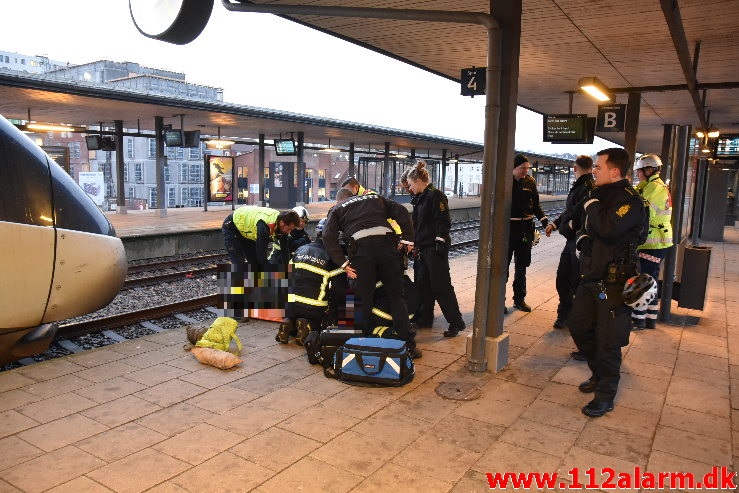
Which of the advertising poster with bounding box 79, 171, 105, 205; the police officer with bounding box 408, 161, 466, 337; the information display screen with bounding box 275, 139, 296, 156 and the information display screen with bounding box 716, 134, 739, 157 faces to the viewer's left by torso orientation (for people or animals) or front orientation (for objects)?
the police officer

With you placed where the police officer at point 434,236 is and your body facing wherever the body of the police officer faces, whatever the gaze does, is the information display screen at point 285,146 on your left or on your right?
on your right

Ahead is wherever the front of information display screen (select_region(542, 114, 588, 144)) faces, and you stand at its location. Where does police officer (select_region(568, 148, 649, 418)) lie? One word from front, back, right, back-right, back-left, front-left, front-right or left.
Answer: front

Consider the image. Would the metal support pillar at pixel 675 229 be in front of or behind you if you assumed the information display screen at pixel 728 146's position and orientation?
in front

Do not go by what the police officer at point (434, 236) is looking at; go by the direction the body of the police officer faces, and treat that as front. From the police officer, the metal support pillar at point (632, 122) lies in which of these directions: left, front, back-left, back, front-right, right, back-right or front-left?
back-right

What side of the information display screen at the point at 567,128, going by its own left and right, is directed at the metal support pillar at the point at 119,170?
right

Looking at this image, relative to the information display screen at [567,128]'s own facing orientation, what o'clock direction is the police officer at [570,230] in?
The police officer is roughly at 12 o'clock from the information display screen.

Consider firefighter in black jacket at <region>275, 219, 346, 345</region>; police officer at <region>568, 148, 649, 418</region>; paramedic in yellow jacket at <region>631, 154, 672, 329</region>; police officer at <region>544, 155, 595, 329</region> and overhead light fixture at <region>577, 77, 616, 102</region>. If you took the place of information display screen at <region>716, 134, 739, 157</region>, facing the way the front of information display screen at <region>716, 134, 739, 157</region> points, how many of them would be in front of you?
5

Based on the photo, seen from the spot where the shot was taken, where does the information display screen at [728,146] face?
facing the viewer

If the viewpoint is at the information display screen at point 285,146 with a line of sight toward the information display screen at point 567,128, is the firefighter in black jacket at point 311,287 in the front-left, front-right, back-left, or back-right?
front-right

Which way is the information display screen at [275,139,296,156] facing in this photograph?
toward the camera

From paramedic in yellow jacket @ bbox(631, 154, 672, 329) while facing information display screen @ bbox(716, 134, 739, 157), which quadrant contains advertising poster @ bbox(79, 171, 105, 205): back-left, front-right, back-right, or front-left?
front-left

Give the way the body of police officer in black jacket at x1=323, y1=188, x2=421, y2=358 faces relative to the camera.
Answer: away from the camera

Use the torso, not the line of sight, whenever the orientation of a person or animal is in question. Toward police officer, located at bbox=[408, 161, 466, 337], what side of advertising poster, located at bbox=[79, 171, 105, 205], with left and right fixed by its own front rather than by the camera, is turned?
front

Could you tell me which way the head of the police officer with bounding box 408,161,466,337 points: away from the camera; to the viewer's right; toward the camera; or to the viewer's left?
to the viewer's left
